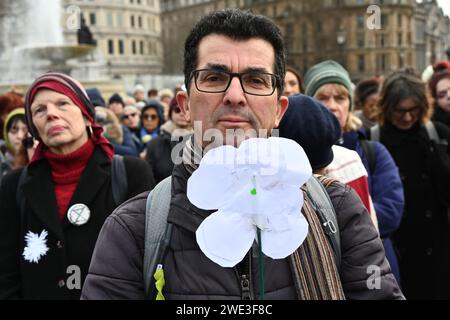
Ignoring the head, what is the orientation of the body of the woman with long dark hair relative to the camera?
toward the camera

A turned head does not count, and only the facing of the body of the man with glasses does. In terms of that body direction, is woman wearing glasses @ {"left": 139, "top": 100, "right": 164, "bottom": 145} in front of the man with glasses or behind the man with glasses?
behind

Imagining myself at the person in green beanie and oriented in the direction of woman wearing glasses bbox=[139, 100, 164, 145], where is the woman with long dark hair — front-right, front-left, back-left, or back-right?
front-right

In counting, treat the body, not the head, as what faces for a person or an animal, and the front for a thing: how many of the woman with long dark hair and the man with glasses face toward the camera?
2

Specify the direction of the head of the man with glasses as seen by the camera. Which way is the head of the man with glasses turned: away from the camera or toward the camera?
toward the camera

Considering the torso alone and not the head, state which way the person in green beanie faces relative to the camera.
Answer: toward the camera

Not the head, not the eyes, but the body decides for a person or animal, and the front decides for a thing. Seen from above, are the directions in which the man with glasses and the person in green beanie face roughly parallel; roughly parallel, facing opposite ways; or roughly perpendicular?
roughly parallel

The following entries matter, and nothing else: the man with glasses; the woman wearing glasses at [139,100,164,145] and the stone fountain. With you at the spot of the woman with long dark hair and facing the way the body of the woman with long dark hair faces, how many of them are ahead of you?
1

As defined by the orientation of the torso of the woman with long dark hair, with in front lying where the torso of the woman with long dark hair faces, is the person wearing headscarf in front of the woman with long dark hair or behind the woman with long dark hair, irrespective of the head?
in front

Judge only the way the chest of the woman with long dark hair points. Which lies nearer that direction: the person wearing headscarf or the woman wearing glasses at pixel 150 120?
the person wearing headscarf

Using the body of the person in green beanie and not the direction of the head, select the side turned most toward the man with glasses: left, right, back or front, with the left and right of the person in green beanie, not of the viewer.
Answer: front

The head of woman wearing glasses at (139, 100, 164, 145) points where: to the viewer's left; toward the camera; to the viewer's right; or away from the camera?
toward the camera

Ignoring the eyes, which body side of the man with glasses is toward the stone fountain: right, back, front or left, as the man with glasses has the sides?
back

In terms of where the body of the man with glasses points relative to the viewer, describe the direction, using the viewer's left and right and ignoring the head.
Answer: facing the viewer

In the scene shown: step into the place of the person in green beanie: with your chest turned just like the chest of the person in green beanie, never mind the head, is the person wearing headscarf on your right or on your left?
on your right
